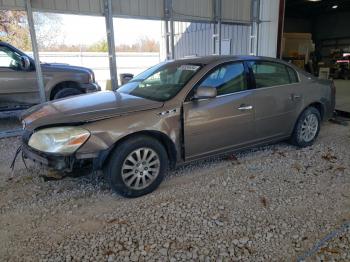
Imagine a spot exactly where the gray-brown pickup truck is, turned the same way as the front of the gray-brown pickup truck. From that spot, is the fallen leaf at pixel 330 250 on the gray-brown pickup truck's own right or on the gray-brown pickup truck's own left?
on the gray-brown pickup truck's own right

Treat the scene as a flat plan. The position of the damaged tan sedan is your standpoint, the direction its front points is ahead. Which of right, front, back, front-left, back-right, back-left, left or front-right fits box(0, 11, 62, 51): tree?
right

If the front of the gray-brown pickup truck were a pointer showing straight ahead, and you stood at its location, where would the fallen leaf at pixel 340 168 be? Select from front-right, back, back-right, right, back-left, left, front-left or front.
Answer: front-right

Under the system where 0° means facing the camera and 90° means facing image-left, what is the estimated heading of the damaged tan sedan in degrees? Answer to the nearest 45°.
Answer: approximately 45°

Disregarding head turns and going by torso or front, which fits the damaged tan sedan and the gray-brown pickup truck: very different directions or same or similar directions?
very different directions

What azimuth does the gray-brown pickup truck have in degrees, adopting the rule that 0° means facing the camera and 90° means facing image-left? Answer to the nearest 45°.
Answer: approximately 270°

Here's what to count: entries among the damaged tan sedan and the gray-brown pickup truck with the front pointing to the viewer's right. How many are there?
1

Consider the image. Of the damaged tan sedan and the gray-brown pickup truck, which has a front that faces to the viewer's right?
the gray-brown pickup truck

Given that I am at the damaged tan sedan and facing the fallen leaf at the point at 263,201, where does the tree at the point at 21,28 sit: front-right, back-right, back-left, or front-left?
back-left

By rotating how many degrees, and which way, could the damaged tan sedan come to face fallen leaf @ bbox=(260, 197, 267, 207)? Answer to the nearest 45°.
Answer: approximately 90° to its left

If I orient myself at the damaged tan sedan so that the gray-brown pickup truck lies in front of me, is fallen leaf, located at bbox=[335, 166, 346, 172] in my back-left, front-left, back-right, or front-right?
back-right

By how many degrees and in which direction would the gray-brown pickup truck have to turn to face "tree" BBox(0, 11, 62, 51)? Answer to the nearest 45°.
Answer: approximately 90° to its left
